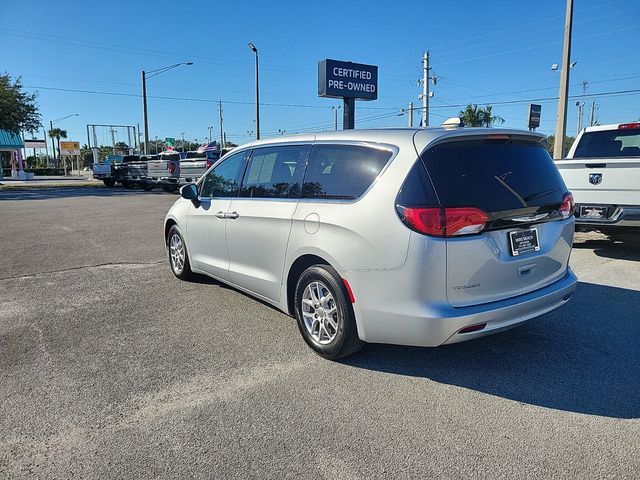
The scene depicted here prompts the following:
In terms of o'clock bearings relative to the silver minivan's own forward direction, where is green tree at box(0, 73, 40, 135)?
The green tree is roughly at 12 o'clock from the silver minivan.

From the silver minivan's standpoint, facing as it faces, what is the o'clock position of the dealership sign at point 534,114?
The dealership sign is roughly at 2 o'clock from the silver minivan.

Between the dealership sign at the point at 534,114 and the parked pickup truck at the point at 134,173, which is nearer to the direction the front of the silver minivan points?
the parked pickup truck

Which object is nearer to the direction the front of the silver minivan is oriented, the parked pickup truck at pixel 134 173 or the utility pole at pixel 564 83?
the parked pickup truck

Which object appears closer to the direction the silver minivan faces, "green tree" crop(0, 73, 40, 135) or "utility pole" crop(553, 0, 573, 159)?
the green tree

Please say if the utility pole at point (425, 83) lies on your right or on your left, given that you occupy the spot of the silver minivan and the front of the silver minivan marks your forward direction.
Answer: on your right

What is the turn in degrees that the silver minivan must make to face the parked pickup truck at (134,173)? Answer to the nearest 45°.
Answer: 0° — it already faces it

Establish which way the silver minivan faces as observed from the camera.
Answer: facing away from the viewer and to the left of the viewer

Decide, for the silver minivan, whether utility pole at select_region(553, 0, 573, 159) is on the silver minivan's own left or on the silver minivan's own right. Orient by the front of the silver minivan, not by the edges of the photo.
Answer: on the silver minivan's own right

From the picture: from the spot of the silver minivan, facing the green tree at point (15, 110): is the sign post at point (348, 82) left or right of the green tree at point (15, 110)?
right

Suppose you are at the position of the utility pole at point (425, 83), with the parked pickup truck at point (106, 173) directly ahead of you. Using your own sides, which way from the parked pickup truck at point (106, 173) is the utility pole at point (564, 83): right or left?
left

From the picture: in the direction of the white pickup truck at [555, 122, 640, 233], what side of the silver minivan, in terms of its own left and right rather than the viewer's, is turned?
right

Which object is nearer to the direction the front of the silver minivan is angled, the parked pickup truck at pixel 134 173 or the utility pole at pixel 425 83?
the parked pickup truck
